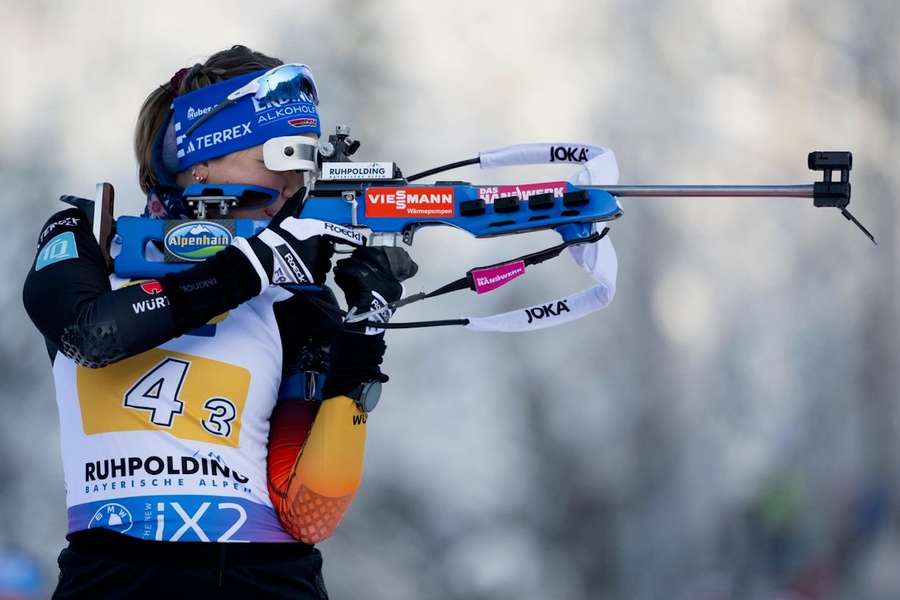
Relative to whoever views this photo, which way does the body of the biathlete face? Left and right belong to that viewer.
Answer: facing the viewer and to the right of the viewer
